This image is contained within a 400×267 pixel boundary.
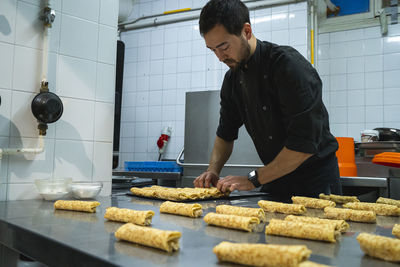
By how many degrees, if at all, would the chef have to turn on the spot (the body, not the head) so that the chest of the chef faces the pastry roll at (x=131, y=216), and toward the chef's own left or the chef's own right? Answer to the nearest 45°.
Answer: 0° — they already face it

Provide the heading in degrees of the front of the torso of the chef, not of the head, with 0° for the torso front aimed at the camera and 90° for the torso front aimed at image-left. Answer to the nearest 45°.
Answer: approximately 45°

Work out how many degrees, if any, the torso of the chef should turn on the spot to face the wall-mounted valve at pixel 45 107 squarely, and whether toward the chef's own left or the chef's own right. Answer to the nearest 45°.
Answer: approximately 45° to the chef's own right

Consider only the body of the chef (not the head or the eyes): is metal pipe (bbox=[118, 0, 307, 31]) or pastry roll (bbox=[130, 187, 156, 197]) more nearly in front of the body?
the pastry roll

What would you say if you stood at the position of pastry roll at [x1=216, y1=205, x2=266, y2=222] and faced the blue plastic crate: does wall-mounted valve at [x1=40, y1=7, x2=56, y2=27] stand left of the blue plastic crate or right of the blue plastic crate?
left

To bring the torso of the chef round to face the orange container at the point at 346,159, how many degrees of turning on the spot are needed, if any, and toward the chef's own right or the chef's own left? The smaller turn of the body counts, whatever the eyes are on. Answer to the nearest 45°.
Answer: approximately 180°
